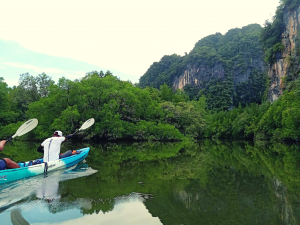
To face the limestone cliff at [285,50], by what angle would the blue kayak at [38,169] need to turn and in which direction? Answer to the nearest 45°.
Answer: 0° — it already faces it

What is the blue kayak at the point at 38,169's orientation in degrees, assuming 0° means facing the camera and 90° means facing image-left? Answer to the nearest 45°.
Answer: approximately 225°
